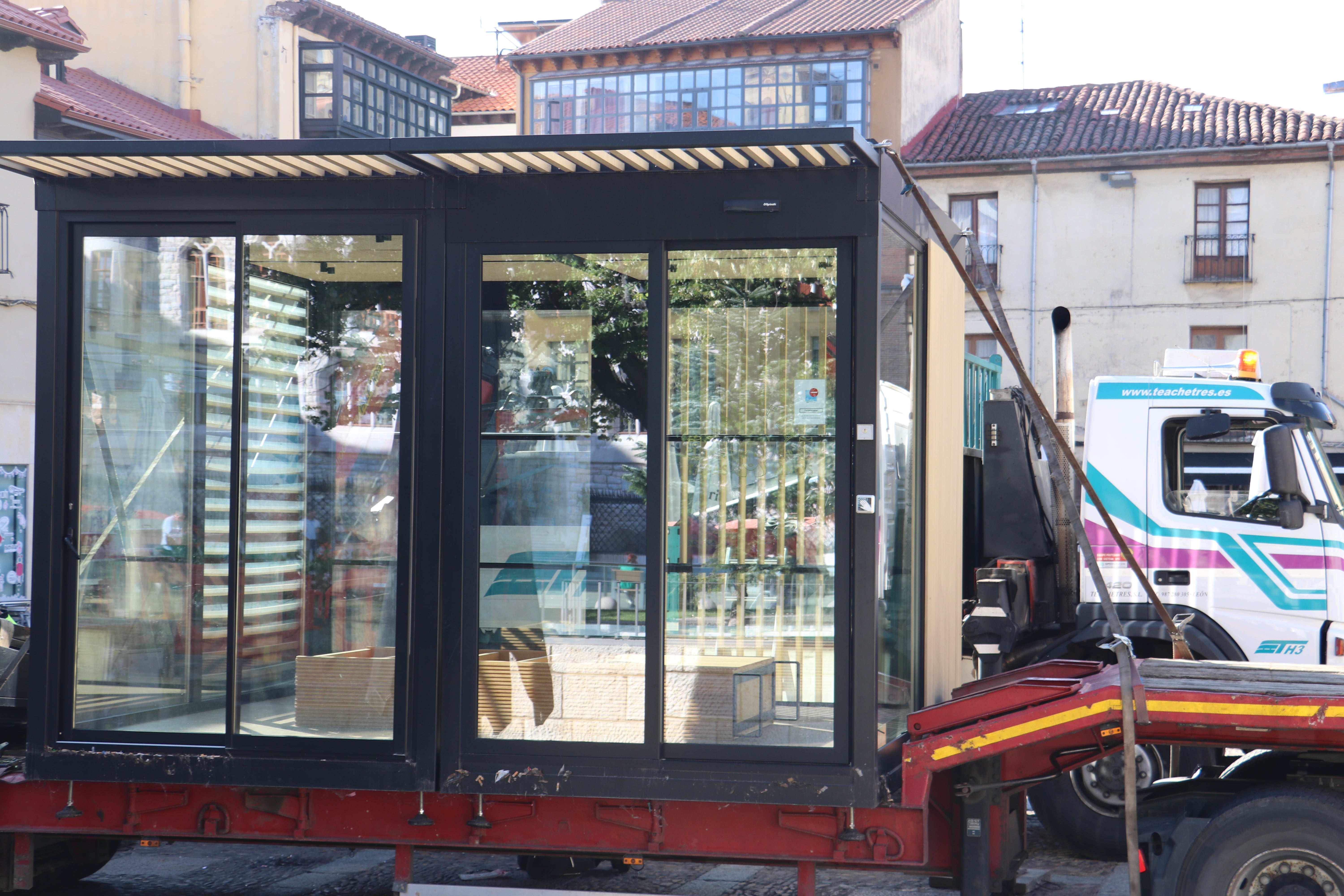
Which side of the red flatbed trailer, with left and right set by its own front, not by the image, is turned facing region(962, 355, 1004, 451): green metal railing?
left

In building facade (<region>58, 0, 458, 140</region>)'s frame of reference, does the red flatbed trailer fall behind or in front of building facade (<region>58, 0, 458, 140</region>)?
in front

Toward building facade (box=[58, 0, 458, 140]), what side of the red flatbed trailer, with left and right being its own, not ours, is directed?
left

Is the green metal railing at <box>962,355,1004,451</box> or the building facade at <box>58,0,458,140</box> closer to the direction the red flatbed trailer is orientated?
the green metal railing

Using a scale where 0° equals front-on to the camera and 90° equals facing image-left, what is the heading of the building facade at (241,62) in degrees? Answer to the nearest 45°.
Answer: approximately 315°

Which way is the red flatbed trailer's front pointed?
to the viewer's right
